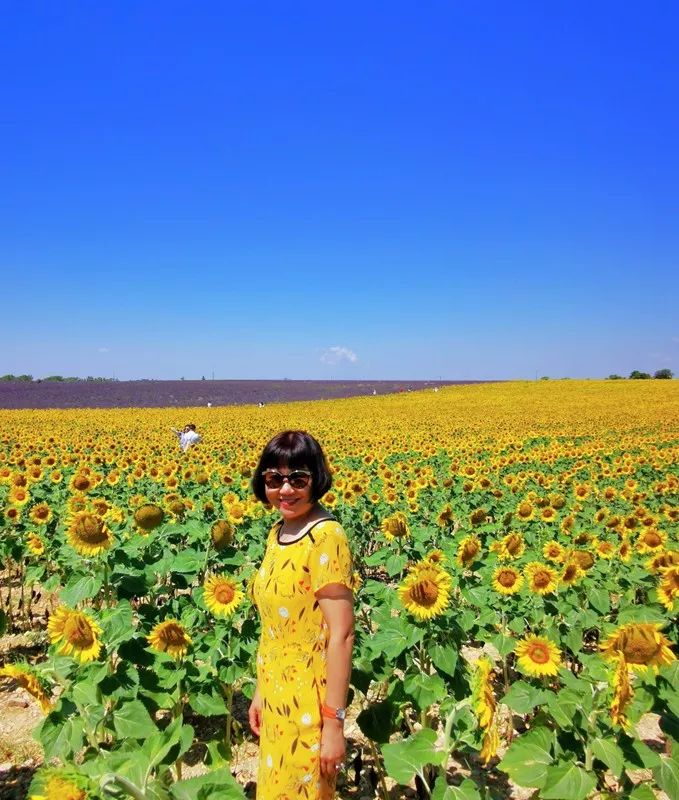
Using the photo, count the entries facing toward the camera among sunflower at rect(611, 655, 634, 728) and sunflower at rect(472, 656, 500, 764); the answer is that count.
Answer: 0

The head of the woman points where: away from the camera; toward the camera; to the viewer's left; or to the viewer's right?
toward the camera

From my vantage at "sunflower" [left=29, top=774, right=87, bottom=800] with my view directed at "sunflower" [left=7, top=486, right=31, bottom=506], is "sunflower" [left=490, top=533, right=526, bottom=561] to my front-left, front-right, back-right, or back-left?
front-right

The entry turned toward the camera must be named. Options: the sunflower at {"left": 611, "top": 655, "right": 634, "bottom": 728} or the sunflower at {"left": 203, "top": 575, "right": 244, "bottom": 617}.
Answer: the sunflower at {"left": 203, "top": 575, "right": 244, "bottom": 617}

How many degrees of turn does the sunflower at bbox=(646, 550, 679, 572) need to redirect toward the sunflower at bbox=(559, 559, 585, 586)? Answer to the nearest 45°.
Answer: approximately 45° to its right

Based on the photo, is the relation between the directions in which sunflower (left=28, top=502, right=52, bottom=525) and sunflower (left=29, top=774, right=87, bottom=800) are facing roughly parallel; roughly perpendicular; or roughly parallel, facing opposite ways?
roughly parallel

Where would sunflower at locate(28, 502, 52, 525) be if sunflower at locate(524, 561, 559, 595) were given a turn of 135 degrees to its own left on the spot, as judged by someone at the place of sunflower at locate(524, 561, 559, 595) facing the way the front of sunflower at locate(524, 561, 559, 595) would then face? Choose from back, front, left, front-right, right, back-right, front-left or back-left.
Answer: back-left

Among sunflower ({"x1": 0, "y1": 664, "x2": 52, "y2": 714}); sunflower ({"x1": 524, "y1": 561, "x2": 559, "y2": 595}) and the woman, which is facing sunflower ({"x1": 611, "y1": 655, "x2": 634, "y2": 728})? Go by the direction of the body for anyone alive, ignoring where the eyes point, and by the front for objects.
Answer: sunflower ({"x1": 524, "y1": 561, "x2": 559, "y2": 595})

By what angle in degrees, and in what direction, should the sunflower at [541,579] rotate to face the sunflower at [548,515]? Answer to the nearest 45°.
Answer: approximately 180°

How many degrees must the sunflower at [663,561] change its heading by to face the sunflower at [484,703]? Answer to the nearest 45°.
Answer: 0° — it already faces it

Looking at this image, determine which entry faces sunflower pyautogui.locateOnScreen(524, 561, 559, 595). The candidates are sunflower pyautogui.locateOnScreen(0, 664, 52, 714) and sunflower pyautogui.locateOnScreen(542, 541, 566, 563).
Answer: sunflower pyautogui.locateOnScreen(542, 541, 566, 563)

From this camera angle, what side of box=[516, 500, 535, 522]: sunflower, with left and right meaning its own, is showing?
front

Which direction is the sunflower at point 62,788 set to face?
toward the camera

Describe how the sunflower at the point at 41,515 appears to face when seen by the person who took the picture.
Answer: facing the viewer
